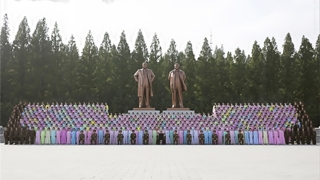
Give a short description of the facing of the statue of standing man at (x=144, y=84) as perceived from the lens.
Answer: facing the viewer

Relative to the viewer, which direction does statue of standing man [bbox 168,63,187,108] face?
toward the camera

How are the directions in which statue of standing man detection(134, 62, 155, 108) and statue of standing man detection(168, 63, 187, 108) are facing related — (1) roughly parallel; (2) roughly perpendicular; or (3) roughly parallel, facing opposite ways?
roughly parallel

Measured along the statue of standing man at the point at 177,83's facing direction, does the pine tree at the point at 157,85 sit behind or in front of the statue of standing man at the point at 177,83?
behind

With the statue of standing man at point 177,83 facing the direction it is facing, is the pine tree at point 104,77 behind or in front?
behind

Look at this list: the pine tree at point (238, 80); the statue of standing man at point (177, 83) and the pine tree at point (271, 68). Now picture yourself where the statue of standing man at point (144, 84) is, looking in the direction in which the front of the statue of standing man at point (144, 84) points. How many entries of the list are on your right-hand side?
0

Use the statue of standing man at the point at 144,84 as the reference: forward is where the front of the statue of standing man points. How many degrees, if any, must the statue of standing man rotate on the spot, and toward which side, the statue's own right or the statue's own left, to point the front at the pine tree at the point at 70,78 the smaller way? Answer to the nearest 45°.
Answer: approximately 135° to the statue's own right

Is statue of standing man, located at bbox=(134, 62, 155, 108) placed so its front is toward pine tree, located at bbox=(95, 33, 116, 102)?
no

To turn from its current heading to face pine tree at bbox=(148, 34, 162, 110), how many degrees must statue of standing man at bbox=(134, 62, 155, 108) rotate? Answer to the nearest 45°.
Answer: approximately 180°

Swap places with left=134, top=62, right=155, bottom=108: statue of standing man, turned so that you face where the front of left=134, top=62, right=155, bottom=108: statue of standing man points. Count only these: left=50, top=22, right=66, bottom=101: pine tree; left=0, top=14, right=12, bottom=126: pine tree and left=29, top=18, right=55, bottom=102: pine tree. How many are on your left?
0

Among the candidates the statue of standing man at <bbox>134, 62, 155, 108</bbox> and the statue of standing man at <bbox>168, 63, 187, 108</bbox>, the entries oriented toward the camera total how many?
2

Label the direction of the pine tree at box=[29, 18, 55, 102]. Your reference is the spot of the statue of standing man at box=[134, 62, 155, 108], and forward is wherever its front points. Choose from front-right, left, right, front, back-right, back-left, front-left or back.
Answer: back-right

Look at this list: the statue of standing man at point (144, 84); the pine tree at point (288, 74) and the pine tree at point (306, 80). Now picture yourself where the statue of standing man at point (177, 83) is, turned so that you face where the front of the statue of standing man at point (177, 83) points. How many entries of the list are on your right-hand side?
1

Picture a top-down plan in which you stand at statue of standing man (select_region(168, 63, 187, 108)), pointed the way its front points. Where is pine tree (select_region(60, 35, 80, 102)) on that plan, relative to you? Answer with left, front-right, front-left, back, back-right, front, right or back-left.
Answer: back-right

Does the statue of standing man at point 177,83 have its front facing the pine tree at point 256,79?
no

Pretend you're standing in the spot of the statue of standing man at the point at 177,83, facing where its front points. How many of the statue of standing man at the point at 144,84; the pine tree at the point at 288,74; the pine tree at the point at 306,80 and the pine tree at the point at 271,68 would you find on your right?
1

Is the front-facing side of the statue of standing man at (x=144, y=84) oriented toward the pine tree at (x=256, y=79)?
no

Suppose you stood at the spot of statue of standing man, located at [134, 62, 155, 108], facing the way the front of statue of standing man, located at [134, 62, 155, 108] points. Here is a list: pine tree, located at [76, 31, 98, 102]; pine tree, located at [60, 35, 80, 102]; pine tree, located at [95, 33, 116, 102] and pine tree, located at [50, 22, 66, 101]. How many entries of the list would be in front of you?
0

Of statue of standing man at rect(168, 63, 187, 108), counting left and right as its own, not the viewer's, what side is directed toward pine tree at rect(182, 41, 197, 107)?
back
